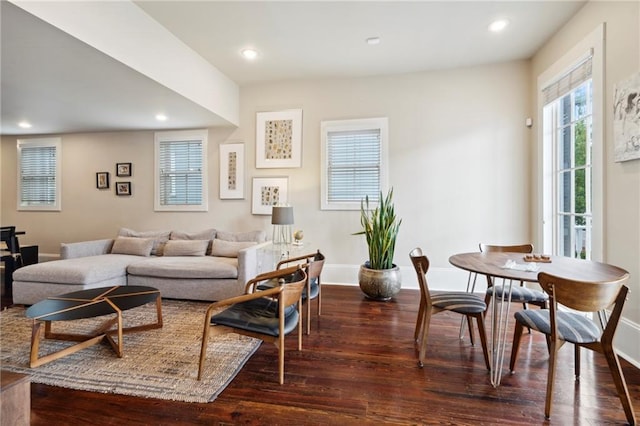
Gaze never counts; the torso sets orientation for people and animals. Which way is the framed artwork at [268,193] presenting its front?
toward the camera

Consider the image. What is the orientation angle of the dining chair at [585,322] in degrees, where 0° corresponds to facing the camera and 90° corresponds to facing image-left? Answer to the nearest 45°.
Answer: approximately 135°

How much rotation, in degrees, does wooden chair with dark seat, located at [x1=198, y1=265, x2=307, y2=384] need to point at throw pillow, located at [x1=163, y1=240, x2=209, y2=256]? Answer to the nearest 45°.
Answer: approximately 90° to its right

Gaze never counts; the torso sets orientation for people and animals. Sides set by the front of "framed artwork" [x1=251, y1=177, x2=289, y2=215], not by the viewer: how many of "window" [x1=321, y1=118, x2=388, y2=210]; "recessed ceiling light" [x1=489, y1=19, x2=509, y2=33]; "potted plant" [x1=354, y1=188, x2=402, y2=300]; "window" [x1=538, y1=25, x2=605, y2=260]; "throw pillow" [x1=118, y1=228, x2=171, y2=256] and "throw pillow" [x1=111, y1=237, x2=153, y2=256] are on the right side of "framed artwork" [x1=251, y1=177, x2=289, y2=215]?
2

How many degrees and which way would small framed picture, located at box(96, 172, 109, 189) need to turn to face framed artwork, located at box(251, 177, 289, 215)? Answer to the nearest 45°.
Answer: approximately 45° to its left

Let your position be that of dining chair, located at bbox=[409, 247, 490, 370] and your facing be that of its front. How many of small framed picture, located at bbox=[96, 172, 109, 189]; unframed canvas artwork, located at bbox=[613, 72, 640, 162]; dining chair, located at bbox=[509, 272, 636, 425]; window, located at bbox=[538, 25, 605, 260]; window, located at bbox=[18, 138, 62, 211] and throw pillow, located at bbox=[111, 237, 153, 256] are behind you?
3

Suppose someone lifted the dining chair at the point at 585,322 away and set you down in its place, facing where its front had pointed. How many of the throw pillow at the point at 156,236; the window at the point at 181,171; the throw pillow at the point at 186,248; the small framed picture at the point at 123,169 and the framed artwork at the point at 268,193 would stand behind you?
0

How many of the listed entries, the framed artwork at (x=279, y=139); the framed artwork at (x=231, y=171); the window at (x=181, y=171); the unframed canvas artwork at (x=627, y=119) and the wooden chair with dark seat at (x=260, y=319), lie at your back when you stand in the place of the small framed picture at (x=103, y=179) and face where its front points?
0

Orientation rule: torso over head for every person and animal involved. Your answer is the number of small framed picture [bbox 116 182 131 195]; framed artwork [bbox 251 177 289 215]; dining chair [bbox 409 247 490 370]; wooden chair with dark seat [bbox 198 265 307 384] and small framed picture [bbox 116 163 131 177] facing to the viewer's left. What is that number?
1

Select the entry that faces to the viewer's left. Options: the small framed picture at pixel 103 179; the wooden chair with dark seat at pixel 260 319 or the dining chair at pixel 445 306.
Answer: the wooden chair with dark seat

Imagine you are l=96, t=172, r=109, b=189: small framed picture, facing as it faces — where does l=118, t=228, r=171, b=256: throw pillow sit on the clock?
The throw pillow is roughly at 11 o'clock from the small framed picture.

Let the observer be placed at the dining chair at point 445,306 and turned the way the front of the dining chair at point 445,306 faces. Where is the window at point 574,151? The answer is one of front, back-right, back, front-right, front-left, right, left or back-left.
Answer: front-left

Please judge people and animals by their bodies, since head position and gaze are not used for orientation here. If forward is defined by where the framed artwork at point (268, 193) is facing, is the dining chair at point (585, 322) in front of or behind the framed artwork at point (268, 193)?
in front

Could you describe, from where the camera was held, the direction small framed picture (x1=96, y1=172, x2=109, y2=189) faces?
facing the viewer

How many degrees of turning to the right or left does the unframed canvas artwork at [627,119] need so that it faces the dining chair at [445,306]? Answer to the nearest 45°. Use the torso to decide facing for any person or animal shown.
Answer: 0° — it already faces it

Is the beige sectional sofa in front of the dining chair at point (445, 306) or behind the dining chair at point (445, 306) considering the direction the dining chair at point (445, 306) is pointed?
behind

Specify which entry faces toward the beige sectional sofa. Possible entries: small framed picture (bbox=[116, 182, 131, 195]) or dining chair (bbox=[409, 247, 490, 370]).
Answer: the small framed picture

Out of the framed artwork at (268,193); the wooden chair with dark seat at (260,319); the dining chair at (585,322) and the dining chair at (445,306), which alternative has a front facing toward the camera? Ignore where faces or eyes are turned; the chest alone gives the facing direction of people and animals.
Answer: the framed artwork

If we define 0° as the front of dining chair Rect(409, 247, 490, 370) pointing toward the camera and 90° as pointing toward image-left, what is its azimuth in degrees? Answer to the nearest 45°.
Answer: approximately 270°

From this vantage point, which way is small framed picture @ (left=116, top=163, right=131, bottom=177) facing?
toward the camera

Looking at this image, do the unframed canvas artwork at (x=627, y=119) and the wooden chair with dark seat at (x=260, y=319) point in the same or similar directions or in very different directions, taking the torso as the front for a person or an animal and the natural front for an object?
same or similar directions

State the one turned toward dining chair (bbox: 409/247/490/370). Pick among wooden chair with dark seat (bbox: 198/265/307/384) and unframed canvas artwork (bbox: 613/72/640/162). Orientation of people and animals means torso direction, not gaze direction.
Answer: the unframed canvas artwork

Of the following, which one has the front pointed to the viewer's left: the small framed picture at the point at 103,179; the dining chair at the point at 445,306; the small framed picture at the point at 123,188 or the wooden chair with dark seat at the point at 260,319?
the wooden chair with dark seat
